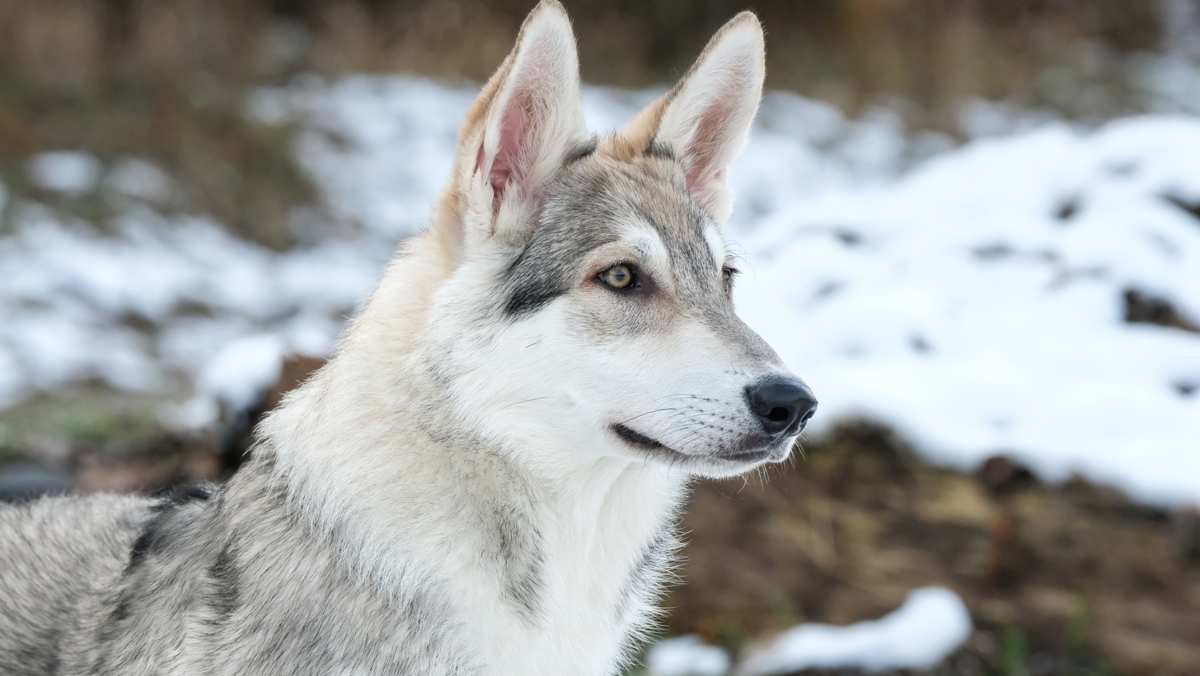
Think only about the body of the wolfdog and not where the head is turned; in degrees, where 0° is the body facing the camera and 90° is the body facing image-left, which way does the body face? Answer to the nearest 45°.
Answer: approximately 315°
